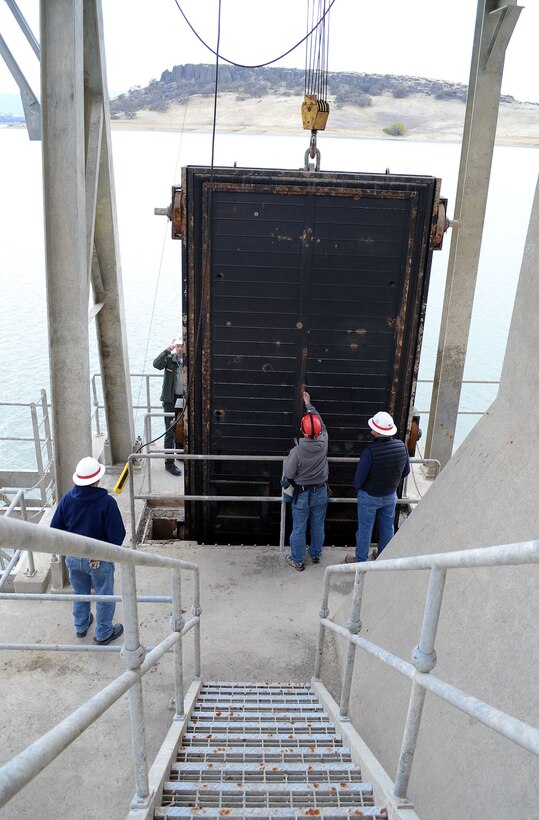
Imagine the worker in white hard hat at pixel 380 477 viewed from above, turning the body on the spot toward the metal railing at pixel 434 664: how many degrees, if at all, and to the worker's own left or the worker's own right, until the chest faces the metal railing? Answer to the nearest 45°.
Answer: approximately 135° to the worker's own left

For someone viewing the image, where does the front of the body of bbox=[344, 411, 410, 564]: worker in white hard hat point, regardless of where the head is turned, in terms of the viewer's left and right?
facing away from the viewer and to the left of the viewer

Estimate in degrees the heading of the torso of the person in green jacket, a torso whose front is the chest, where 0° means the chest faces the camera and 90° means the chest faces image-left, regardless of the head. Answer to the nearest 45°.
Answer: approximately 315°

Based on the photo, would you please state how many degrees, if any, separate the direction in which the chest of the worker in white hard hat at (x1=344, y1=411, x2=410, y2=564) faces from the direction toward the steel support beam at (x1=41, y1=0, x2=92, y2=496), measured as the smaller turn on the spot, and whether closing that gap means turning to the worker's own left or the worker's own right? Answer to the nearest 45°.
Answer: approximately 45° to the worker's own left

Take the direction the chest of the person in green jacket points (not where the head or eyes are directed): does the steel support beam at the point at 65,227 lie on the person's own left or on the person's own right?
on the person's own right

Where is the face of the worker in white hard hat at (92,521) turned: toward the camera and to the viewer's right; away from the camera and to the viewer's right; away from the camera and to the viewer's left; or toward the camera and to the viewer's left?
away from the camera and to the viewer's right

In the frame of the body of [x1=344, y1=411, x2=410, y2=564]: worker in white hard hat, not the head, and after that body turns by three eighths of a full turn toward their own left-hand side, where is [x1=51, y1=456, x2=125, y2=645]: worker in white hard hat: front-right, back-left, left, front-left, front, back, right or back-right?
front-right

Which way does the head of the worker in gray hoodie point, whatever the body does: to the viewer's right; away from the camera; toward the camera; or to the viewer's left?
away from the camera

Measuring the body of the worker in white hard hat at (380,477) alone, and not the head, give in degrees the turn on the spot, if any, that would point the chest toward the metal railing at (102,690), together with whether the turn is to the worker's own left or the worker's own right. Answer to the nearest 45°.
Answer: approximately 135° to the worker's own left

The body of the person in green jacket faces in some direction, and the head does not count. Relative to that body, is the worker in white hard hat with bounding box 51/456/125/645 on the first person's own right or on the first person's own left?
on the first person's own right
